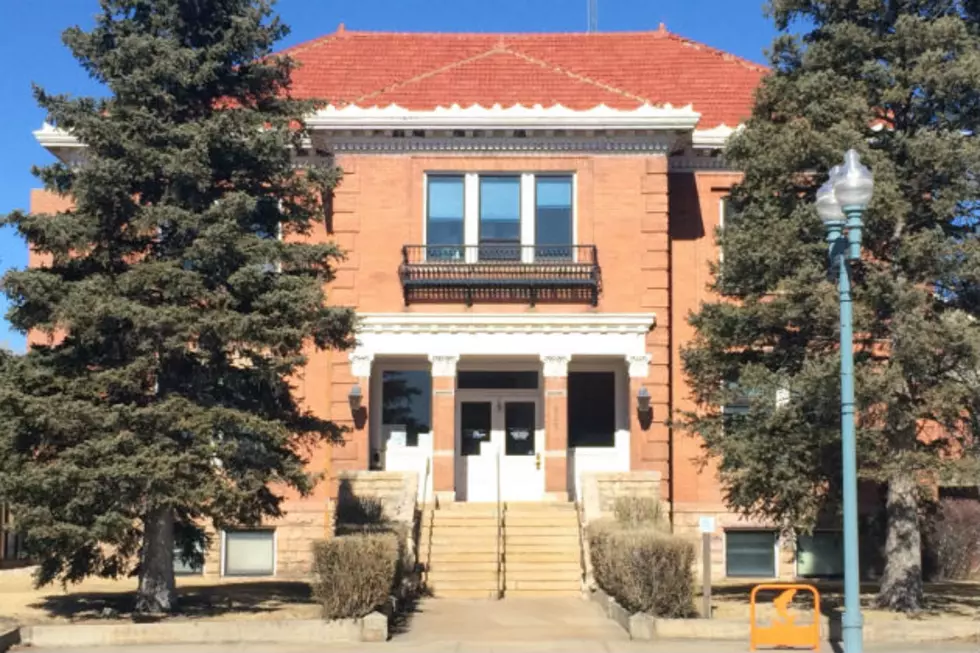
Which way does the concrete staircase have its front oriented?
toward the camera

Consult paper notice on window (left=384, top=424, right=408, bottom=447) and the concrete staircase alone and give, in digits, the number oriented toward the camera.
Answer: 2

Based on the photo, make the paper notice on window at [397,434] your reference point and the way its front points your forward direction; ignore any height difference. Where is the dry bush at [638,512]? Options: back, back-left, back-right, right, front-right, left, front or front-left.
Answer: front-left

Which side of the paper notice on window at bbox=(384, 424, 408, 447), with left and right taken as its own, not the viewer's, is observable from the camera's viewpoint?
front

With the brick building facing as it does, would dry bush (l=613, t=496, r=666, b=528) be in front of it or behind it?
in front

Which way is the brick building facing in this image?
toward the camera

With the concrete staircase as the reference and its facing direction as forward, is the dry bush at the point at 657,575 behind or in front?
in front

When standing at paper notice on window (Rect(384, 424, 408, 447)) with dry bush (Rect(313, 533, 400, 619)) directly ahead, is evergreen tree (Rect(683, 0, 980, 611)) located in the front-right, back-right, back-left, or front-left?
front-left

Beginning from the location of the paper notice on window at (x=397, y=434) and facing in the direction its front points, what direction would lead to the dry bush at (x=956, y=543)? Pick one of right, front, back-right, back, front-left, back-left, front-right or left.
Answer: left

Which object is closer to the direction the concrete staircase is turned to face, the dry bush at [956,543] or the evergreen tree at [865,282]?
the evergreen tree

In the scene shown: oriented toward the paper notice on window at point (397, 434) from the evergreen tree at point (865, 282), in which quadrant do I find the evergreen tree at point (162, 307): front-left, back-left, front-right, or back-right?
front-left

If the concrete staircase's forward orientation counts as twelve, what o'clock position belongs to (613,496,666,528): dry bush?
The dry bush is roughly at 10 o'clock from the concrete staircase.
